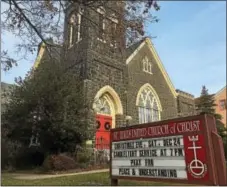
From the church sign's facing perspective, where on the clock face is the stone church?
The stone church is roughly at 4 o'clock from the church sign.

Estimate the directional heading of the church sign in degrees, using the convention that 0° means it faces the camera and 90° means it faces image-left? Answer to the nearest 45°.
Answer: approximately 45°

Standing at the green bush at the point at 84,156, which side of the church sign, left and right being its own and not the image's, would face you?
right

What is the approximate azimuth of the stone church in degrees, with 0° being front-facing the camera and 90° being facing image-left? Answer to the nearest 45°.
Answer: approximately 315°

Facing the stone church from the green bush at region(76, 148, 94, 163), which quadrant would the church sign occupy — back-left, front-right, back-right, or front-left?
back-right
